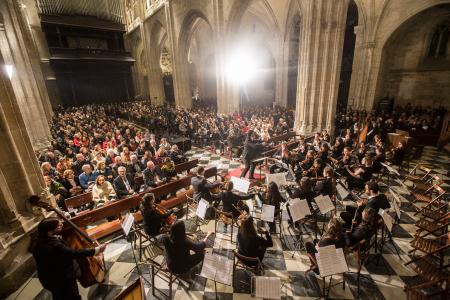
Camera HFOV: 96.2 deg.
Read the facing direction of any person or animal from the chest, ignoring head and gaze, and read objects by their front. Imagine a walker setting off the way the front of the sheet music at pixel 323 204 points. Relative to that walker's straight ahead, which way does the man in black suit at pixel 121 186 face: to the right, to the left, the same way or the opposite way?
the same way

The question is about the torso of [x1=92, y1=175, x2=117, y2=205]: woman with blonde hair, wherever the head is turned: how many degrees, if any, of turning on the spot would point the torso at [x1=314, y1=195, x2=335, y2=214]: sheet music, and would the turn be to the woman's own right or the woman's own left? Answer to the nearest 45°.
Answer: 0° — they already face it

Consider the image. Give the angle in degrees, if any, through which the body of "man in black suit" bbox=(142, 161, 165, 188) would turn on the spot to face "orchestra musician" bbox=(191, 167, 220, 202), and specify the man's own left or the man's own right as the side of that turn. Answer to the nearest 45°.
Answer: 0° — they already face them

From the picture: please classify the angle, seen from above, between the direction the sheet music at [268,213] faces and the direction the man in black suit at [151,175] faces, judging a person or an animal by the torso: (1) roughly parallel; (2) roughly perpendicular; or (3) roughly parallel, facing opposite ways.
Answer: roughly perpendicular

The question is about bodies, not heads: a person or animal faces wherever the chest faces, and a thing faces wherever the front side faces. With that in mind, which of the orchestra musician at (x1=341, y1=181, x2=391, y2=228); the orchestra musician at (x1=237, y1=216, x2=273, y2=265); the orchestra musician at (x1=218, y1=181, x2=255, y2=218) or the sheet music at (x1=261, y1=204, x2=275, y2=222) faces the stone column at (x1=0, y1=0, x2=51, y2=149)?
the orchestra musician at (x1=341, y1=181, x2=391, y2=228)
